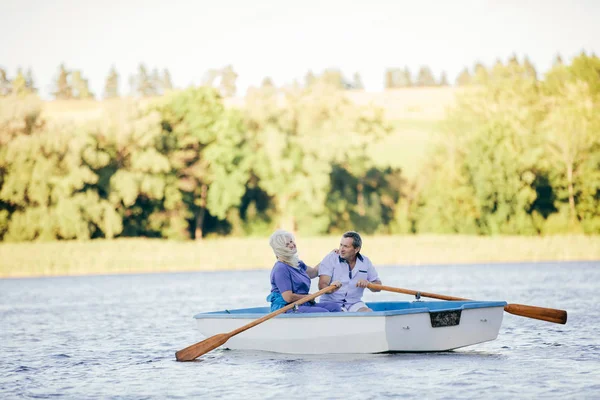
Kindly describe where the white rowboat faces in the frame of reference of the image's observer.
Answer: facing away from the viewer and to the left of the viewer

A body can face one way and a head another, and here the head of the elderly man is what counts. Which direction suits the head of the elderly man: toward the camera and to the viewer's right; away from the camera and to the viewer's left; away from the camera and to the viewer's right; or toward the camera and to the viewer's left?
toward the camera and to the viewer's left
